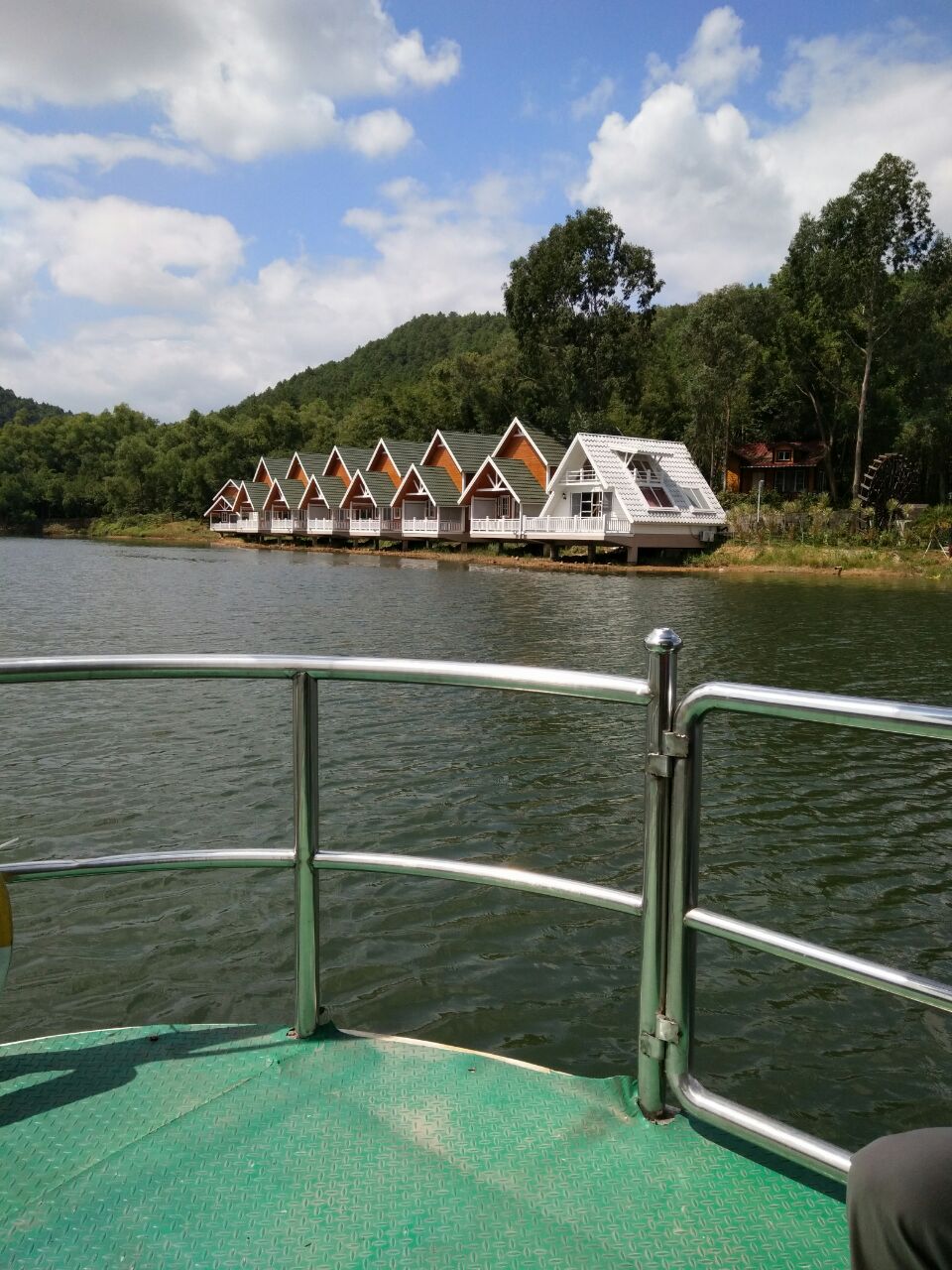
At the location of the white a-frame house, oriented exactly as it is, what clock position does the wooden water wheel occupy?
The wooden water wheel is roughly at 7 o'clock from the white a-frame house.

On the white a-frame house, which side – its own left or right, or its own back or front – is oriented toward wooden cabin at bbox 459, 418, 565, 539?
right

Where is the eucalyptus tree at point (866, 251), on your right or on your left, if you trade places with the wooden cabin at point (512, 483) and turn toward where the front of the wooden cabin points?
on your left

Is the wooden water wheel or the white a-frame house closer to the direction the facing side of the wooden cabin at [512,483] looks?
the white a-frame house

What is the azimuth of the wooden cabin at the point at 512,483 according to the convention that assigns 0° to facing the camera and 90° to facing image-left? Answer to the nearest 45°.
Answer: approximately 45°

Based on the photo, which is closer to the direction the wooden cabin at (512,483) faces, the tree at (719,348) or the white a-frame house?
the white a-frame house

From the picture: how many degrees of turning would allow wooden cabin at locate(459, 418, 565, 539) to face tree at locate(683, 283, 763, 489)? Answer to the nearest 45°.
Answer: approximately 135° to its left

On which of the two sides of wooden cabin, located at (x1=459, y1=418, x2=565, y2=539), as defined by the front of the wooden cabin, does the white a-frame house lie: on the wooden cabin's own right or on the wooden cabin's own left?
on the wooden cabin's own left

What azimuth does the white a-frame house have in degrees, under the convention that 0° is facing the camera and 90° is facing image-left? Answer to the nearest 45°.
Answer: approximately 45°
